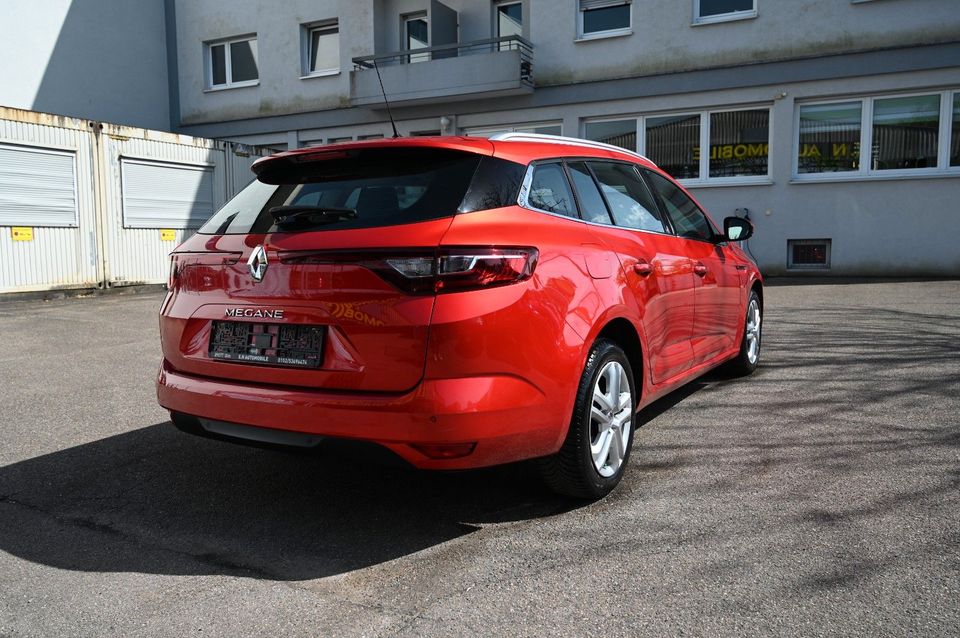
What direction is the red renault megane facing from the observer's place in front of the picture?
facing away from the viewer and to the right of the viewer

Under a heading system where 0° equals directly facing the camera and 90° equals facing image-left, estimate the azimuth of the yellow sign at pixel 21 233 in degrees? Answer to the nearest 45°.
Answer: approximately 0°

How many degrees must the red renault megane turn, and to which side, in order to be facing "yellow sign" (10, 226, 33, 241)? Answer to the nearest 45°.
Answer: approximately 90° to its left

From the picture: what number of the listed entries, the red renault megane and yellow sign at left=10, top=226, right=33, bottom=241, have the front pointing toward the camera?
1
